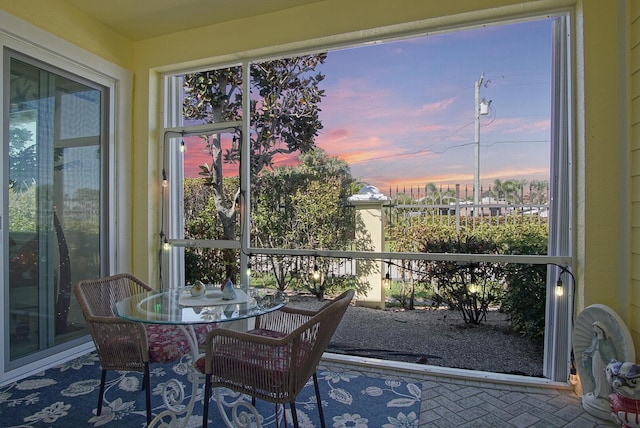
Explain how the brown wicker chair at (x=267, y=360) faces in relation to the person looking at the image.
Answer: facing away from the viewer and to the left of the viewer

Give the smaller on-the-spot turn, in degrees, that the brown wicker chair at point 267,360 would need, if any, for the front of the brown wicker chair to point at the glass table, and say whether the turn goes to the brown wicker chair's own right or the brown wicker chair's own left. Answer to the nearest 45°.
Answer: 0° — it already faces it

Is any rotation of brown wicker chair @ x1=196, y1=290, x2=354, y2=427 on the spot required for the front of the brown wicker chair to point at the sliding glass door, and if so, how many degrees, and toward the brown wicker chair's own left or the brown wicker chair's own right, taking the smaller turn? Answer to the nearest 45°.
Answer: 0° — it already faces it

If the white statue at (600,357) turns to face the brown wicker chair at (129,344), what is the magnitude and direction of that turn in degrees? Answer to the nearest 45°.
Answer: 0° — it already faces it

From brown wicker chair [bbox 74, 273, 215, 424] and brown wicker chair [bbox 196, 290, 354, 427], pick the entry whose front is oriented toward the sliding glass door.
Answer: brown wicker chair [bbox 196, 290, 354, 427]
